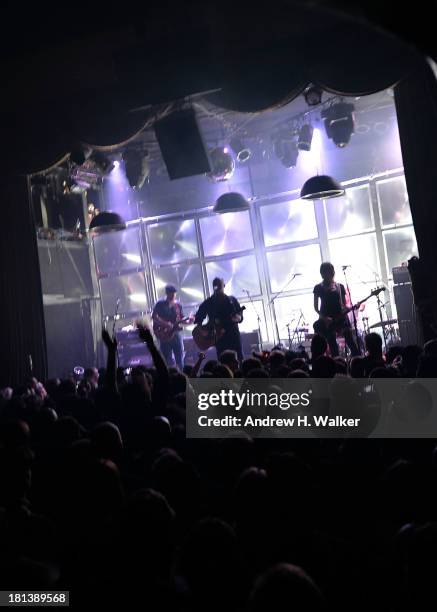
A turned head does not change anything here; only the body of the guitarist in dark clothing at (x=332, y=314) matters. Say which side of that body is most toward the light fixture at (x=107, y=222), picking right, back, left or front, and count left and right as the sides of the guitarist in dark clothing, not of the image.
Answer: right

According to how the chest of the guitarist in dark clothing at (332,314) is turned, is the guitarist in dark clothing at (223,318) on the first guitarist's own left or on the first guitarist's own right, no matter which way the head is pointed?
on the first guitarist's own right

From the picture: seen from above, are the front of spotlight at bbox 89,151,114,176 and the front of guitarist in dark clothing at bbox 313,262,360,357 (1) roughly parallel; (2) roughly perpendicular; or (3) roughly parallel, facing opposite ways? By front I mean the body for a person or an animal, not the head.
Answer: roughly perpendicular

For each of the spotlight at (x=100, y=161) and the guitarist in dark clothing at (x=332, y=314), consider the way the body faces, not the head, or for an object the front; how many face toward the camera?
1

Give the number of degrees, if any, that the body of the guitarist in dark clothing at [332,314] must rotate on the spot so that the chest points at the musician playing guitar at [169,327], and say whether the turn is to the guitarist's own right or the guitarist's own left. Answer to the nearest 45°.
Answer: approximately 135° to the guitarist's own right

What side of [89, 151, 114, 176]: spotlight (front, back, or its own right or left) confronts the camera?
right

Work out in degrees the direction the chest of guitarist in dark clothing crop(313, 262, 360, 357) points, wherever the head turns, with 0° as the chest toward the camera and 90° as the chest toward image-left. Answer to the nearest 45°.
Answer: approximately 0°

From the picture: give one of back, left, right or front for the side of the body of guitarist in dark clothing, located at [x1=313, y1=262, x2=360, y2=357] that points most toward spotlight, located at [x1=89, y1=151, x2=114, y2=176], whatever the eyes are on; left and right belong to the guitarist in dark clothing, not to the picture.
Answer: right

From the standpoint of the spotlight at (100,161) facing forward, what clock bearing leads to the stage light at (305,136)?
The stage light is roughly at 12 o'clock from the spotlight.
